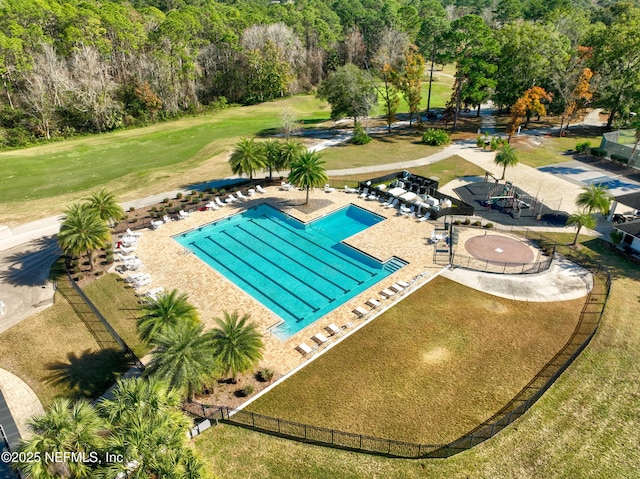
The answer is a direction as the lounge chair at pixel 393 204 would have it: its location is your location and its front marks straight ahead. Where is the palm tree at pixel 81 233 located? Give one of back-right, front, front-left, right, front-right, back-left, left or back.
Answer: front

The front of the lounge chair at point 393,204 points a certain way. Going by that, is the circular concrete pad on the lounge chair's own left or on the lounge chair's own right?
on the lounge chair's own left

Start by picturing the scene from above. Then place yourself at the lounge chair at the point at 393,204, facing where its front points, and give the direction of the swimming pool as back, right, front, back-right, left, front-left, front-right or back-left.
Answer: front

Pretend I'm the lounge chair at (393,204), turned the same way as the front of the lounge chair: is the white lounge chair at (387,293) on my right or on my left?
on my left

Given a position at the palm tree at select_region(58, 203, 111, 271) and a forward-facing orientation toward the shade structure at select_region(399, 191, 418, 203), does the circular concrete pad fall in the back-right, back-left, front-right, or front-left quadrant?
front-right

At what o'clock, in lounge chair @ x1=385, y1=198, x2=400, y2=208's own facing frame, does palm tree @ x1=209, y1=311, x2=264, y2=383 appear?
The palm tree is roughly at 11 o'clock from the lounge chair.

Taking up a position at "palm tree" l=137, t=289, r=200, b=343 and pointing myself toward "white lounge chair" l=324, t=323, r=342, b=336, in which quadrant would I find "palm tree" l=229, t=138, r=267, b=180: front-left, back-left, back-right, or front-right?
front-left

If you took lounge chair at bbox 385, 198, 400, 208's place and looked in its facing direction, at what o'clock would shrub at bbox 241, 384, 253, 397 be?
The shrub is roughly at 11 o'clock from the lounge chair.

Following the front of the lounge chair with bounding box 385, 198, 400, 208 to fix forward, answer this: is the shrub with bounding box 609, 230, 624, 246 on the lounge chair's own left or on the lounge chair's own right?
on the lounge chair's own left

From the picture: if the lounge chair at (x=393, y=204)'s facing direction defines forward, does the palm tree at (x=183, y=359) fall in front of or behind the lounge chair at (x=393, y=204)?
in front

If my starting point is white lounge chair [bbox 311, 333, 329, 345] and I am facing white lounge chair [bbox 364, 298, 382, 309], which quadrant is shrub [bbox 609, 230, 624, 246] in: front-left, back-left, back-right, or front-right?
front-right

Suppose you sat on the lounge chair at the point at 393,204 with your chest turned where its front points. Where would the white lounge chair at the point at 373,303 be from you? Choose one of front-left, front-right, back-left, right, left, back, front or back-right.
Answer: front-left

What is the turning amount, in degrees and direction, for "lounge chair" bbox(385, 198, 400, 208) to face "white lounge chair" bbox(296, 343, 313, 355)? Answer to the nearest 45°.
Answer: approximately 45° to its left

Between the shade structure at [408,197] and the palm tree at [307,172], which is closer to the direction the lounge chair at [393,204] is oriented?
the palm tree

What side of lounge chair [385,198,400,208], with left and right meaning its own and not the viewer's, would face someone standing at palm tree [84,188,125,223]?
front

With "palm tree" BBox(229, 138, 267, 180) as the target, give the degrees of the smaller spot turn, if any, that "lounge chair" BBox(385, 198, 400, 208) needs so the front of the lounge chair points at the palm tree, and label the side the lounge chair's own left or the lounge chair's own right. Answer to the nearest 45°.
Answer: approximately 45° to the lounge chair's own right
